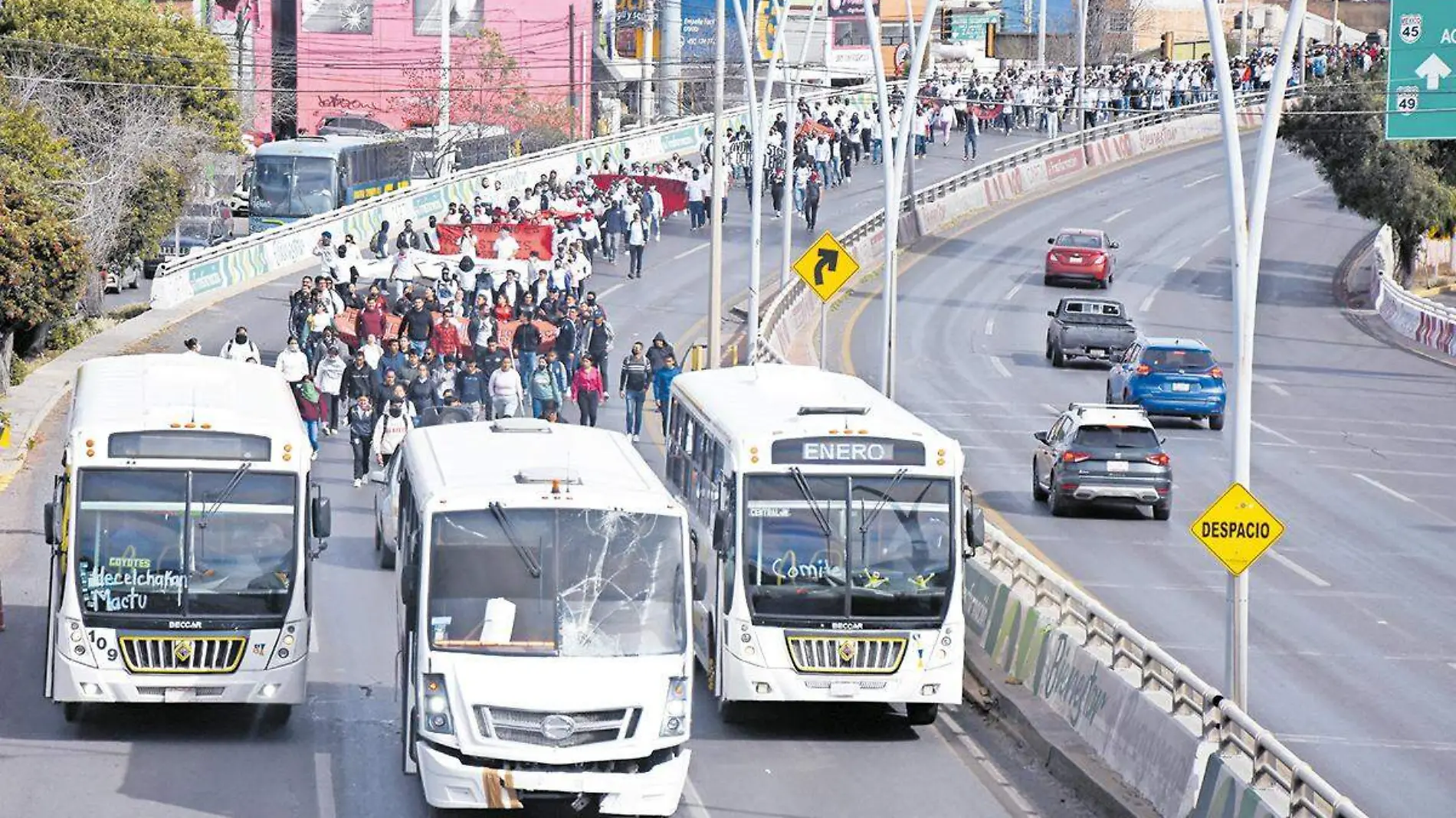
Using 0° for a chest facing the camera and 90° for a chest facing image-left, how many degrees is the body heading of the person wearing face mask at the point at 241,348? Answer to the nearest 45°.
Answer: approximately 0°

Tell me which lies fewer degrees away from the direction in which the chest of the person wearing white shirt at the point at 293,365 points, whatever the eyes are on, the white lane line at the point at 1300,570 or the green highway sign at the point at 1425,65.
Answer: the white lane line

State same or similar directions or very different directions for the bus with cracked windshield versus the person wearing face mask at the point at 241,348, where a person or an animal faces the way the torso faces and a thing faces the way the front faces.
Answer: same or similar directions

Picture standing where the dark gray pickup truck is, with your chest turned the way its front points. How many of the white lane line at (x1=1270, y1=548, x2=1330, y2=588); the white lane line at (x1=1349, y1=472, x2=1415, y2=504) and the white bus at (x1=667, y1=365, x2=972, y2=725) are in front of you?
0

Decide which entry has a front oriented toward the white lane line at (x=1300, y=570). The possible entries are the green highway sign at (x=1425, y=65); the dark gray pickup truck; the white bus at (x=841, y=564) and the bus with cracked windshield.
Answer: the green highway sign

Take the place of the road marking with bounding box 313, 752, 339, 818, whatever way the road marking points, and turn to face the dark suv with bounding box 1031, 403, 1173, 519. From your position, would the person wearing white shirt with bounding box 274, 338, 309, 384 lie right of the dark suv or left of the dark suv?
left

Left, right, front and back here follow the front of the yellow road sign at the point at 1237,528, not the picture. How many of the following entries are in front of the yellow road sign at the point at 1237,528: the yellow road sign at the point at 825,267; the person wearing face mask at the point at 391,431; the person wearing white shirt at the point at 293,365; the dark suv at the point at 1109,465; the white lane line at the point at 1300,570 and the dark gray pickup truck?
0

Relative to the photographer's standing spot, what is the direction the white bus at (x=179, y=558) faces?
facing the viewer

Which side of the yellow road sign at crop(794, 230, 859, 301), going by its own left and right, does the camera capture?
front

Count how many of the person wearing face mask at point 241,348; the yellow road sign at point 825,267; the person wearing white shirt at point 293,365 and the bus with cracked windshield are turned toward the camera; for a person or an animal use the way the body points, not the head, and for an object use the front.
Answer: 4

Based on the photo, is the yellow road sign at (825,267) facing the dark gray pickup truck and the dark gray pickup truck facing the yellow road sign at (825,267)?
no

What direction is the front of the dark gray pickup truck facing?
away from the camera

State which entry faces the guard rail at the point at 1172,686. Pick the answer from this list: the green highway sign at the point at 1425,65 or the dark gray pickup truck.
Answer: the green highway sign

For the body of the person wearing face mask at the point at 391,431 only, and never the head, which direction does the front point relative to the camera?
toward the camera

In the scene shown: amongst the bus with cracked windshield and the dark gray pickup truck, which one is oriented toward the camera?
the bus with cracked windshield

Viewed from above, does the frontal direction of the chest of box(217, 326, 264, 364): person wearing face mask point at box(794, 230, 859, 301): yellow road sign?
no

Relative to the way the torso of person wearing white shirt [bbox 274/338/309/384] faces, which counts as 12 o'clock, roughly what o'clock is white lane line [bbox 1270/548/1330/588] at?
The white lane line is roughly at 10 o'clock from the person wearing white shirt.

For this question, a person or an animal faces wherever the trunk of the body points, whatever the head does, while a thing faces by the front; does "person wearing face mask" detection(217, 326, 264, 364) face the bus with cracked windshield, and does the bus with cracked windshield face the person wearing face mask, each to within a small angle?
no

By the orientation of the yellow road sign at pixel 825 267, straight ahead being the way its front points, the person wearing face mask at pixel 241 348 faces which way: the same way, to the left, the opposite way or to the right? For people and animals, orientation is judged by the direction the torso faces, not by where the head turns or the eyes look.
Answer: the same way

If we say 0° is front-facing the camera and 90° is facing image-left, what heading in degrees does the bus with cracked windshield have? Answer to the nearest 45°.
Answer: approximately 0°

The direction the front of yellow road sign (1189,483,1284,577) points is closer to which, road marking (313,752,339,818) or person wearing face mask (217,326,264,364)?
the road marking

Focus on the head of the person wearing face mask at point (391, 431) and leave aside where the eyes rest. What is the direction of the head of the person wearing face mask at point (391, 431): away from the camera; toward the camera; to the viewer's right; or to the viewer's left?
toward the camera
